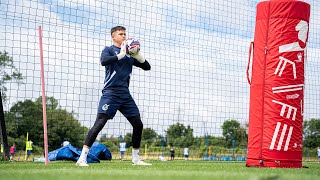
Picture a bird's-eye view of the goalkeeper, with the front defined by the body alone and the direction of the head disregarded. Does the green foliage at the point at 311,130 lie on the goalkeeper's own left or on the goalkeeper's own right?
on the goalkeeper's own left

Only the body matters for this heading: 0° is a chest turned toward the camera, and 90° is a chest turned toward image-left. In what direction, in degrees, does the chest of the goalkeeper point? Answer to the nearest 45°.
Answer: approximately 315°
